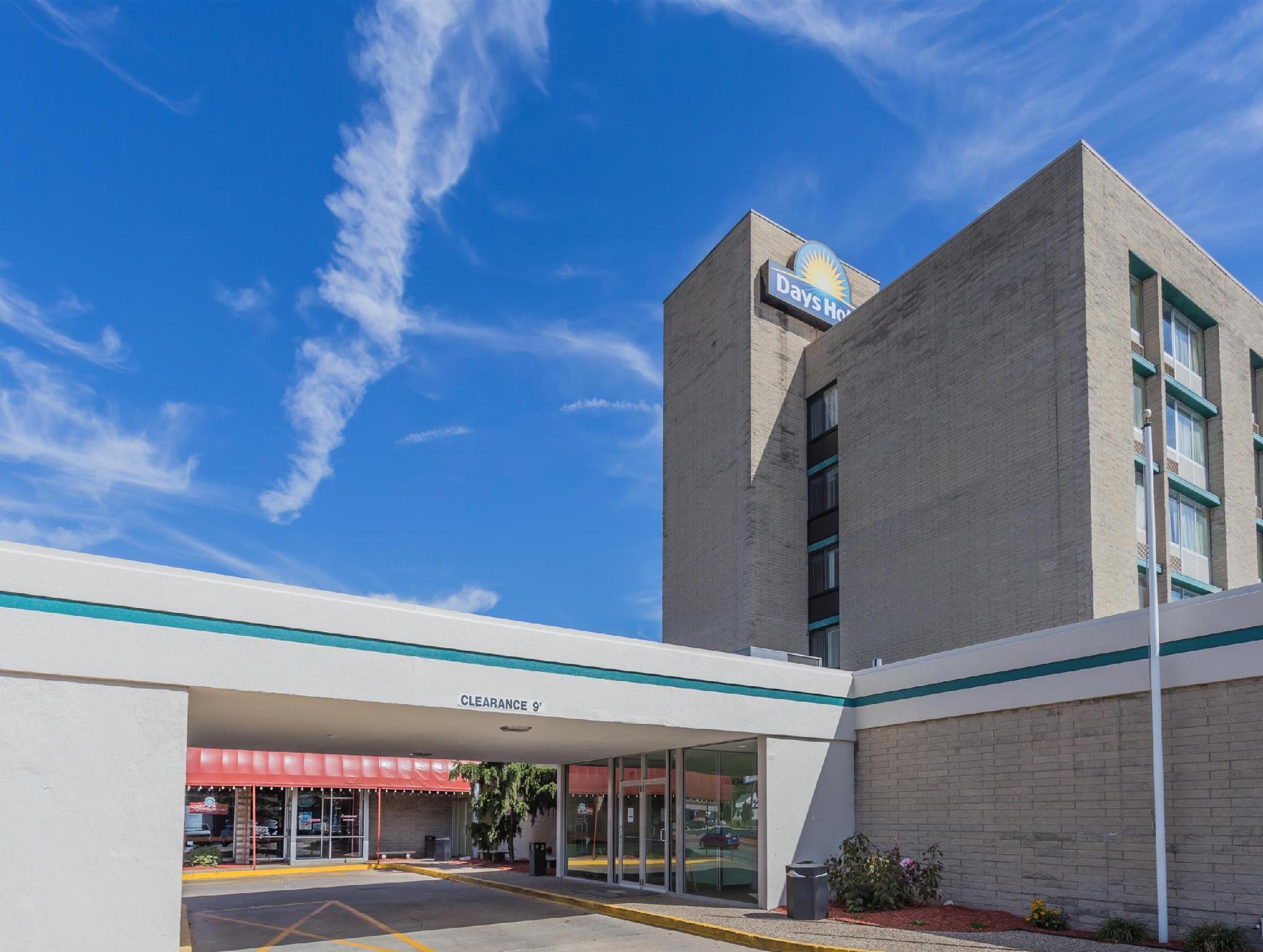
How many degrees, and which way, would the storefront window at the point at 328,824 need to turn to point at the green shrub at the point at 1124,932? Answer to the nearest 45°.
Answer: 0° — it already faces it

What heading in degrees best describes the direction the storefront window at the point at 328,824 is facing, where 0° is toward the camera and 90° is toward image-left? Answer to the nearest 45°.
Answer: approximately 0°

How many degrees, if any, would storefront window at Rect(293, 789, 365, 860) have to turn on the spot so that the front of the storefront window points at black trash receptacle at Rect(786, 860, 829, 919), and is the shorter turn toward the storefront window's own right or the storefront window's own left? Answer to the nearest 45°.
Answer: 0° — it already faces it
